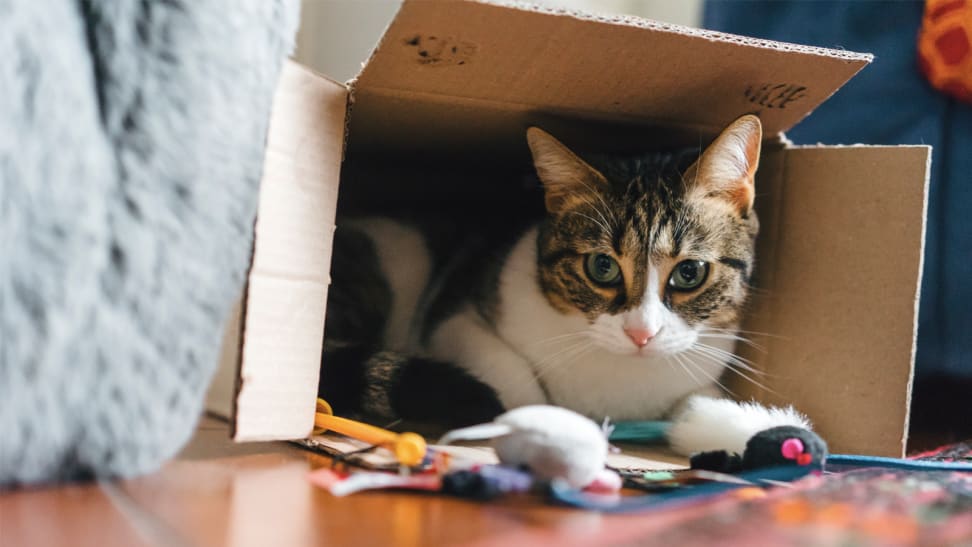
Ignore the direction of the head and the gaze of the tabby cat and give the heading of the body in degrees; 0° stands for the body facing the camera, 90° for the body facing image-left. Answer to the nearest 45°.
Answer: approximately 315°

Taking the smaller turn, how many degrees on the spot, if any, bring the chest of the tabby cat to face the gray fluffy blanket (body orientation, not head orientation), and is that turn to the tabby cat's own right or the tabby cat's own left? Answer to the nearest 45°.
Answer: approximately 90° to the tabby cat's own right
